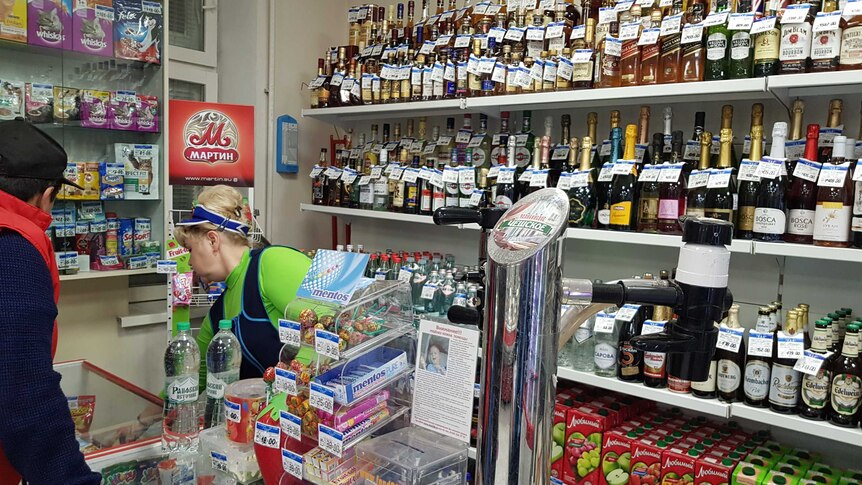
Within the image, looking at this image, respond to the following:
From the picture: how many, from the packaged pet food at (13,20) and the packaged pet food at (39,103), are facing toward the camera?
2

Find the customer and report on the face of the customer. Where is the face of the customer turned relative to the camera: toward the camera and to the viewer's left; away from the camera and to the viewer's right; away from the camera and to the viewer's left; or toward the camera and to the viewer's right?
away from the camera and to the viewer's right

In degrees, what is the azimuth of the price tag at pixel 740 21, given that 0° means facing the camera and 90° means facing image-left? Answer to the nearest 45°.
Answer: approximately 0°

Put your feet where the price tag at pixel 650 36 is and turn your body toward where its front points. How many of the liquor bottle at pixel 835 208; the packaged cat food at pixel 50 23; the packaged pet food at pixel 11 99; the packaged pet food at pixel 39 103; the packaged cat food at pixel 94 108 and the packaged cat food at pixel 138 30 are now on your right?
5

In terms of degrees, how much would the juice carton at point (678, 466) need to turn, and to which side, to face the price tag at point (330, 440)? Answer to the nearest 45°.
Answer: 0° — it already faces it

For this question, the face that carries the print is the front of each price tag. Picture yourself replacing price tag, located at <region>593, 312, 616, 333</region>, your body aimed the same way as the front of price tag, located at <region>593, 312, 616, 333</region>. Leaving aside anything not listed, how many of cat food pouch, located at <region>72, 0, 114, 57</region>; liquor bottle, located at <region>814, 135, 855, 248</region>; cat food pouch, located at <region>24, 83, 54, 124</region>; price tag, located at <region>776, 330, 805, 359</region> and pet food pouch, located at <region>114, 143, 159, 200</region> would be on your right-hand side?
3

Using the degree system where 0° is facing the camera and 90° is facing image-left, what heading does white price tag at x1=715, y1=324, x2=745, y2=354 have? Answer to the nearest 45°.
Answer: approximately 0°
